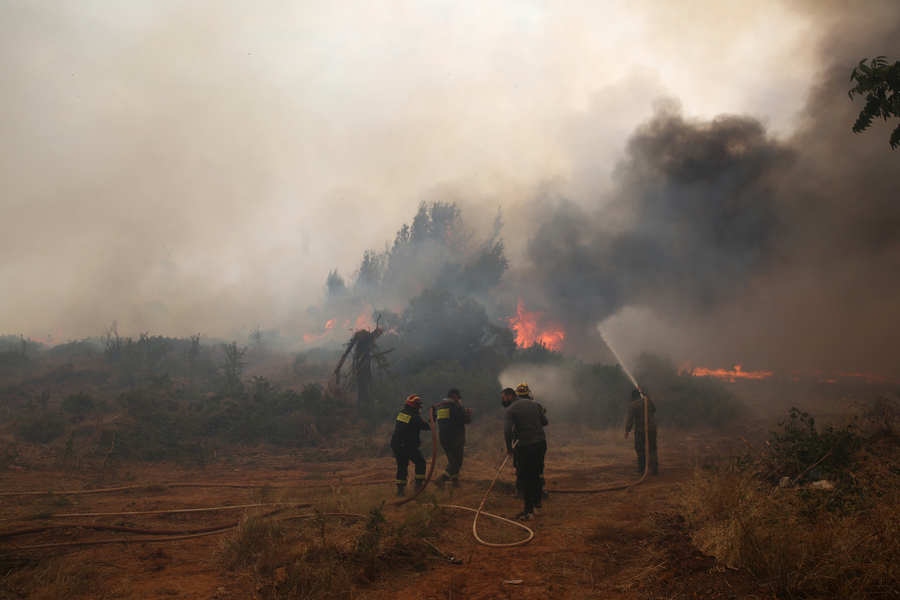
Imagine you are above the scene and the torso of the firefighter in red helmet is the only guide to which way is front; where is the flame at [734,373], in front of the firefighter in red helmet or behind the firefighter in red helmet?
in front

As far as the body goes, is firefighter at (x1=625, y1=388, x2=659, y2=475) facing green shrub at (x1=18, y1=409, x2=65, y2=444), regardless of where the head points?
no

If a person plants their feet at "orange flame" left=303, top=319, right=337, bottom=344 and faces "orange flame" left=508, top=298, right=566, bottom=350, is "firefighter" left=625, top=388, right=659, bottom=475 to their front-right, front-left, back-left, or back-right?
front-right

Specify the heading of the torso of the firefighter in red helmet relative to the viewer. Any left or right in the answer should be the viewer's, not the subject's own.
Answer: facing away from the viewer and to the right of the viewer

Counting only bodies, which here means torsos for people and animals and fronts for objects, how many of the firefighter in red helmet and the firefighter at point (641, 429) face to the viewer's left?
0

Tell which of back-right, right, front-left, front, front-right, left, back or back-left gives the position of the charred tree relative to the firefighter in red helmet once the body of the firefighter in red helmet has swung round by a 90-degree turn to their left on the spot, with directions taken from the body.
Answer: front-right

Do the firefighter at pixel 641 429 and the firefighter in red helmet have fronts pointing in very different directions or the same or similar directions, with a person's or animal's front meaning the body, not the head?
same or similar directions

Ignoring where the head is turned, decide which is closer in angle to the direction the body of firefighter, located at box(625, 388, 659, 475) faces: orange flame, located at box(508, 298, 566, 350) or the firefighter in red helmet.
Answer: the orange flame

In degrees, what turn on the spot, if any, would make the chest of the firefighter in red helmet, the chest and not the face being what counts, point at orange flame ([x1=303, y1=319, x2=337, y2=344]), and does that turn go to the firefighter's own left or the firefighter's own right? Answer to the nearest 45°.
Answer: approximately 45° to the firefighter's own left

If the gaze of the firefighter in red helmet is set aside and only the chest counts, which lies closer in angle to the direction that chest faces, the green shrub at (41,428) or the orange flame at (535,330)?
the orange flame

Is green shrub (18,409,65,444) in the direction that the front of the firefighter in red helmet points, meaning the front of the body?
no

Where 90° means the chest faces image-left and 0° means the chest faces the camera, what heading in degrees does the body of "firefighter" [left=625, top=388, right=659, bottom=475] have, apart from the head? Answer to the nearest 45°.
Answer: approximately 180°
